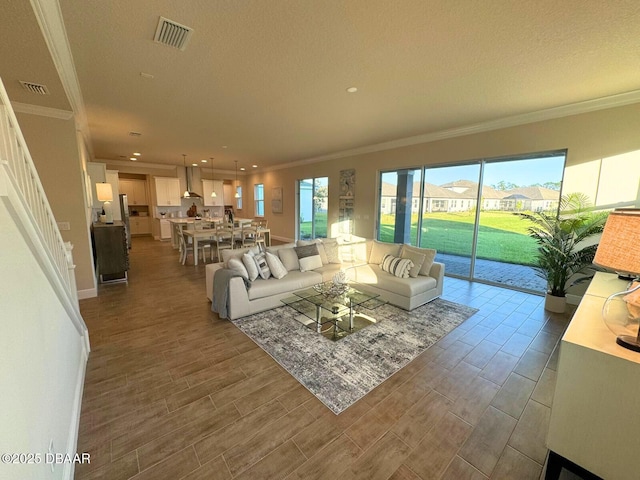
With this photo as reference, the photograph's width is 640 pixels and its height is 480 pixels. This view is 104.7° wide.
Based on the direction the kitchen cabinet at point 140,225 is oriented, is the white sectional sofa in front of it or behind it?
in front

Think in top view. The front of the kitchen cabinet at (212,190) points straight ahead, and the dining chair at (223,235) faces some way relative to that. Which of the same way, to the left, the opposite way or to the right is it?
the opposite way

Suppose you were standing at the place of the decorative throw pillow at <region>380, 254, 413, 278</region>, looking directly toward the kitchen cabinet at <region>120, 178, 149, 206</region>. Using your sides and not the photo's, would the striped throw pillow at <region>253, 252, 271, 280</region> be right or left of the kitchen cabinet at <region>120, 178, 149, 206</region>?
left

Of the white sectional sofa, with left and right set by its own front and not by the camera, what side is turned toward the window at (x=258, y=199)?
back

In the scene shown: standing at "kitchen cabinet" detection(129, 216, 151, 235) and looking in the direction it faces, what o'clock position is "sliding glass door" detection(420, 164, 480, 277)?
The sliding glass door is roughly at 11 o'clock from the kitchen cabinet.

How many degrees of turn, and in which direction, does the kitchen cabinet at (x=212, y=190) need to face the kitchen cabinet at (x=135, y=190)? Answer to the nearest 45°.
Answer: approximately 90° to its right

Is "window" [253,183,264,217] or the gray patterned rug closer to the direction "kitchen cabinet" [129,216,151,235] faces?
the gray patterned rug

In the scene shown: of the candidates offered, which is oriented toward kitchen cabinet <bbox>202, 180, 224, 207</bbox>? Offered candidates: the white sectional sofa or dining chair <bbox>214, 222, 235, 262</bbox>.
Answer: the dining chair

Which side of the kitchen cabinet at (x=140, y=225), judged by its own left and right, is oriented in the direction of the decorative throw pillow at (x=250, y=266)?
front

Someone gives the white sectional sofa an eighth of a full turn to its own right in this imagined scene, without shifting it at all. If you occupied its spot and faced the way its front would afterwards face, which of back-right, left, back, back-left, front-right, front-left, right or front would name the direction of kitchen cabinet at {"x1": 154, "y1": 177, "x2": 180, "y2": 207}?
right

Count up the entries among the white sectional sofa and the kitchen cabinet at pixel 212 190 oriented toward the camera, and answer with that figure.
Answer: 2

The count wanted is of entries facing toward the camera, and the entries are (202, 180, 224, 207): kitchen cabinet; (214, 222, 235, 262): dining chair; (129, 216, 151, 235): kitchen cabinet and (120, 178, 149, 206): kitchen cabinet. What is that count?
3

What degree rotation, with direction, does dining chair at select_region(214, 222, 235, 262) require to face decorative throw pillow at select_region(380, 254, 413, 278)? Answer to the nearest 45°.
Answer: approximately 135° to its right

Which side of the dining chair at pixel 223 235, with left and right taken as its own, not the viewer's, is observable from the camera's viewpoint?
back

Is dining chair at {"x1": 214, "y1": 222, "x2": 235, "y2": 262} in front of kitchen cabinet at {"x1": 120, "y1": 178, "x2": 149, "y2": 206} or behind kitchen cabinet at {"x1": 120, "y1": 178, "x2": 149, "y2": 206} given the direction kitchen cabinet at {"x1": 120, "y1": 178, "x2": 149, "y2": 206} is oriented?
in front

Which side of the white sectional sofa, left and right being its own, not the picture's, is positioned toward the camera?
front

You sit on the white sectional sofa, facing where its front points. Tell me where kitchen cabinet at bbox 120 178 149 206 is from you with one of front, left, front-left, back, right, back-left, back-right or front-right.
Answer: back-right

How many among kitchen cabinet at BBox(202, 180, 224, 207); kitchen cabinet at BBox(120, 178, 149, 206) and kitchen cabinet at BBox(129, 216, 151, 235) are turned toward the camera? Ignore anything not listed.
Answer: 3

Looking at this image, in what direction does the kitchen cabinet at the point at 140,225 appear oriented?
toward the camera

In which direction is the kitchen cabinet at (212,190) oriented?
toward the camera
